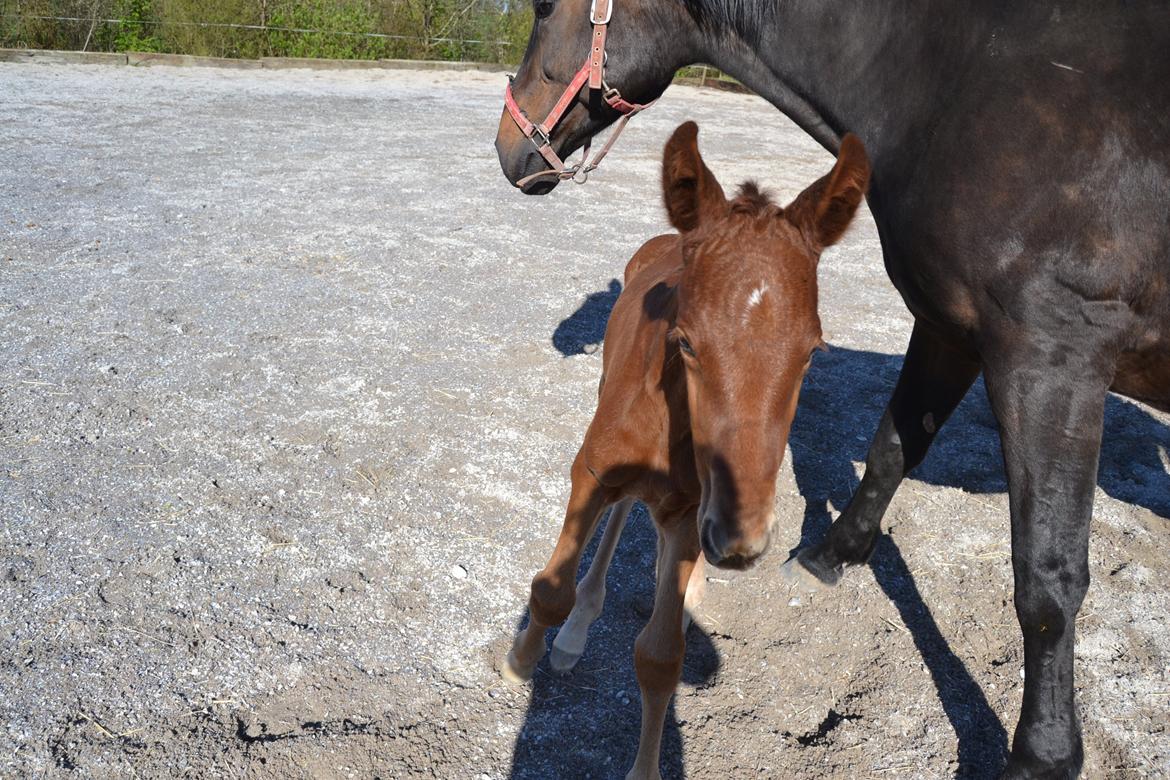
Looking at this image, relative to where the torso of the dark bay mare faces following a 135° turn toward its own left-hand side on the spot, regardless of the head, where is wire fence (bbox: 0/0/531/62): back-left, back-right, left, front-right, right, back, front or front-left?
back

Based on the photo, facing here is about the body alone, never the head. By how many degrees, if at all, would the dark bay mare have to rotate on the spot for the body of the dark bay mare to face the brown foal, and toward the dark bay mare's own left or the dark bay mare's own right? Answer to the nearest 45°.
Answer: approximately 45° to the dark bay mare's own left

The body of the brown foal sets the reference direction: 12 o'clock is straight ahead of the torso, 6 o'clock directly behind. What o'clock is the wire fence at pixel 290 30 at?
The wire fence is roughly at 5 o'clock from the brown foal.

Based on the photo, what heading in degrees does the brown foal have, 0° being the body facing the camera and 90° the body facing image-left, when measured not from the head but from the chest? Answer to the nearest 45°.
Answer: approximately 0°

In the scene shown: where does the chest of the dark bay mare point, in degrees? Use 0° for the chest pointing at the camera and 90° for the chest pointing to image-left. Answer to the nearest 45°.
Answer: approximately 90°

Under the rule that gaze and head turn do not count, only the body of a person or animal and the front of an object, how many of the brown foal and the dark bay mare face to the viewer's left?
1

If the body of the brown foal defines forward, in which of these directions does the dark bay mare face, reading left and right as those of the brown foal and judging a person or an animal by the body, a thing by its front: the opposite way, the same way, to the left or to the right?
to the right

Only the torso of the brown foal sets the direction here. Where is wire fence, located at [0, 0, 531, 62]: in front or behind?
behind

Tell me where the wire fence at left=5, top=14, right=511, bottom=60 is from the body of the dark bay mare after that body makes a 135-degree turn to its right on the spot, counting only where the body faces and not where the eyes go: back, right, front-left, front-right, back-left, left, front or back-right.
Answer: left
